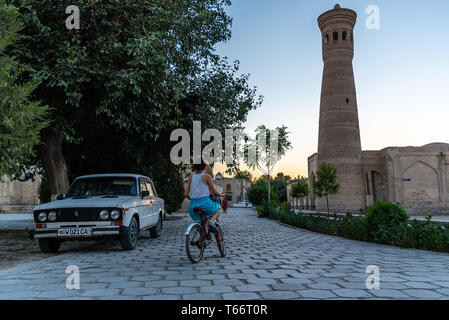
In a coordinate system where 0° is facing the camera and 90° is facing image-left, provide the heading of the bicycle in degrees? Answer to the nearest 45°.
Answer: approximately 225°

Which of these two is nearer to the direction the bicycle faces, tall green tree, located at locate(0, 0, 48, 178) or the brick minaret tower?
the brick minaret tower

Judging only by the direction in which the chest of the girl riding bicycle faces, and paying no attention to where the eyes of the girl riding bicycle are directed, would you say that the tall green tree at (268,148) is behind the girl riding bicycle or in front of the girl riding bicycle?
in front

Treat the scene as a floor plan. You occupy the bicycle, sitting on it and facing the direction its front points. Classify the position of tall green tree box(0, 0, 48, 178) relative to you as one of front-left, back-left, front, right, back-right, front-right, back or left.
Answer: back-left

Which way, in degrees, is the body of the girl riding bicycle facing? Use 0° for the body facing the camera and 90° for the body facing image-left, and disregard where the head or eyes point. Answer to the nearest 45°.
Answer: approximately 225°

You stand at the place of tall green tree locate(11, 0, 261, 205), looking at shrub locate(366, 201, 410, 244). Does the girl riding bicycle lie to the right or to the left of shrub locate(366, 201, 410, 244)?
right

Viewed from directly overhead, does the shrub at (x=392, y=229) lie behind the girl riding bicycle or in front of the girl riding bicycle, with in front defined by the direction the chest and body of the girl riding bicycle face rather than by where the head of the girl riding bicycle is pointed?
in front

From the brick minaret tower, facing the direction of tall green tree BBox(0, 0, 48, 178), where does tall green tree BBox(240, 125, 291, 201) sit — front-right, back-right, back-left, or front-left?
front-right

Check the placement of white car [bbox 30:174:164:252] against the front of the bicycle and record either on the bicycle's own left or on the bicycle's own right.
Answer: on the bicycle's own left
